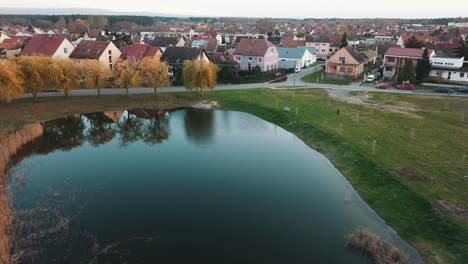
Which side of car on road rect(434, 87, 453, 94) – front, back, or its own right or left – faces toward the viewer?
right

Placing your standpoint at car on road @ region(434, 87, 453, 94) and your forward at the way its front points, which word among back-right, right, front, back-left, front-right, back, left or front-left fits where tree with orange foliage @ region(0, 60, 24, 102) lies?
back-right

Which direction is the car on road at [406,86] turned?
to the viewer's left
